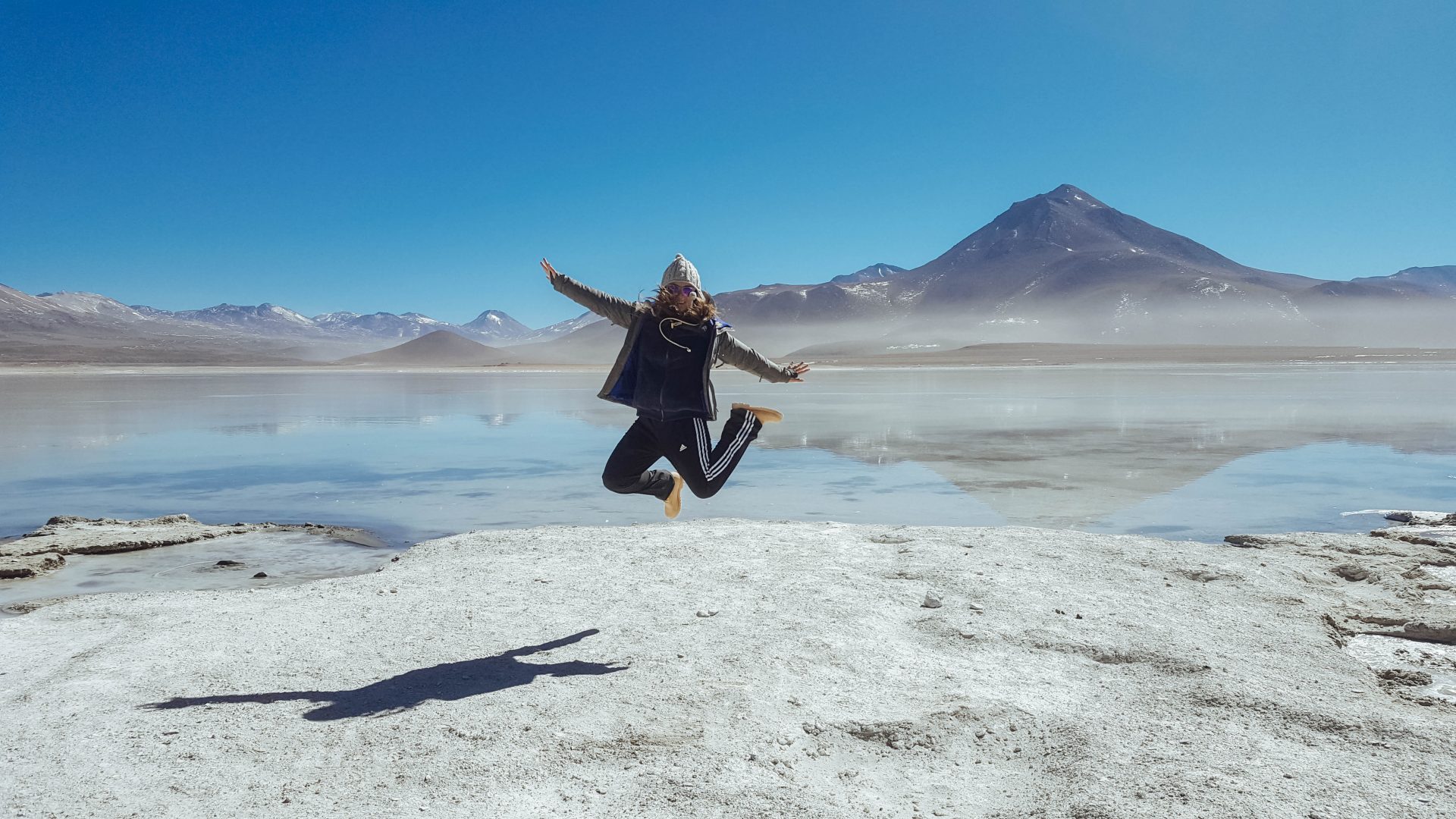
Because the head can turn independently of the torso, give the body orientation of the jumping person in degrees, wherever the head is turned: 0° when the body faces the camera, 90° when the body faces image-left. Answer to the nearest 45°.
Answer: approximately 0°
